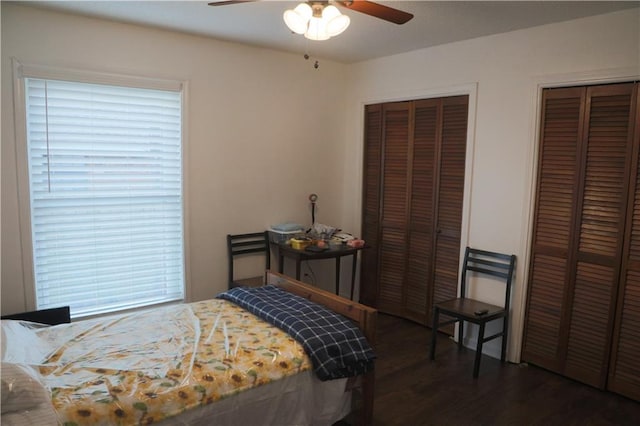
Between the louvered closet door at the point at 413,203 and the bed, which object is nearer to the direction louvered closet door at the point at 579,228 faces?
the bed

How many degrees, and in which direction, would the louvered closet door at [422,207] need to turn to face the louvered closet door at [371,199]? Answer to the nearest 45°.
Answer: approximately 90° to its right

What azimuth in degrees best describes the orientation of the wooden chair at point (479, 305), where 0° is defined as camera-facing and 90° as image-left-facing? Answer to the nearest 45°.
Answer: approximately 45°

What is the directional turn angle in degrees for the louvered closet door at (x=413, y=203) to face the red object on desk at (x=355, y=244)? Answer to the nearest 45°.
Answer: approximately 45° to its right

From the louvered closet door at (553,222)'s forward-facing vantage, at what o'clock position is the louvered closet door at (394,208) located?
the louvered closet door at (394,208) is roughly at 2 o'clock from the louvered closet door at (553,222).

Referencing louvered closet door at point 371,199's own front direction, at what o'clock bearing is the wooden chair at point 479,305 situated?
The wooden chair is roughly at 9 o'clock from the louvered closet door.

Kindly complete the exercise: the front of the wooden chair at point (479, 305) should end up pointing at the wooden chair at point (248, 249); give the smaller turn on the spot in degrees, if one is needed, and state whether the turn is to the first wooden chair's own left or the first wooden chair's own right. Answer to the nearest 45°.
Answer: approximately 45° to the first wooden chair's own right

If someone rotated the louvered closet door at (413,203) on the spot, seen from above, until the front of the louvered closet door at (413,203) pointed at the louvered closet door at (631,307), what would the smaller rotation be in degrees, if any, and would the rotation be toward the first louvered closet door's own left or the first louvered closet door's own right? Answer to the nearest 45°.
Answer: approximately 90° to the first louvered closet door's own left

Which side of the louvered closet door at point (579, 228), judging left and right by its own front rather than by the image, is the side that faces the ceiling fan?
front

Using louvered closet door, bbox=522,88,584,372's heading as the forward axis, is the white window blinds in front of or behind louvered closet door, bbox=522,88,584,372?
in front

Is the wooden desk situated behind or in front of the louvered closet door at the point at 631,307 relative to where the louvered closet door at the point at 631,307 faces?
in front
